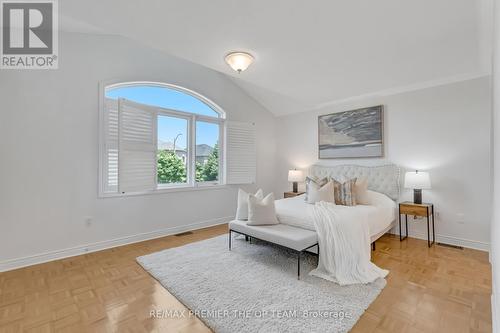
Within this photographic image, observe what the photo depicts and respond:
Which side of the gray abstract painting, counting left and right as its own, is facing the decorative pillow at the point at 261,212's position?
front

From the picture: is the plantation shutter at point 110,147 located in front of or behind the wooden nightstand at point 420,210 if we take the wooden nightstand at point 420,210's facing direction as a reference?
in front

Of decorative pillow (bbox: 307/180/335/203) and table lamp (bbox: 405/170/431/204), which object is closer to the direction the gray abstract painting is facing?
the decorative pillow

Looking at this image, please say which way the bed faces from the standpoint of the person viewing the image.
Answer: facing the viewer and to the left of the viewer

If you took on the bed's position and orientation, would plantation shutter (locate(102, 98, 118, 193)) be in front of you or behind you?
in front

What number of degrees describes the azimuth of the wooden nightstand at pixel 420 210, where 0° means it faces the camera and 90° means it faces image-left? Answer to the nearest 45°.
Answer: approximately 45°

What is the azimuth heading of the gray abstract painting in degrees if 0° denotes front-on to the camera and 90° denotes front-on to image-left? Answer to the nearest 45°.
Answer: approximately 45°

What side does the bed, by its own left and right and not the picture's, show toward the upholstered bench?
front
